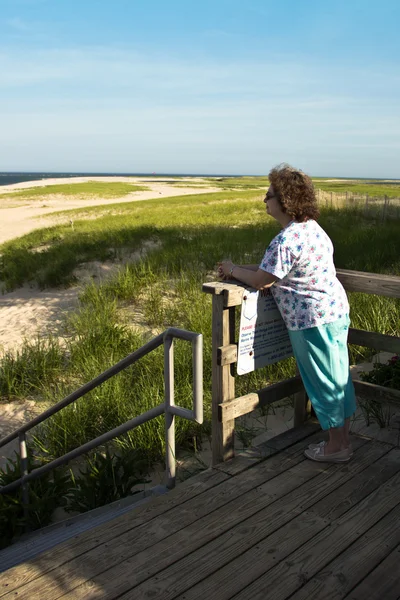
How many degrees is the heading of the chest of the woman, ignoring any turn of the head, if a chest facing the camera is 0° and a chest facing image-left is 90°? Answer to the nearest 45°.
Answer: approximately 90°

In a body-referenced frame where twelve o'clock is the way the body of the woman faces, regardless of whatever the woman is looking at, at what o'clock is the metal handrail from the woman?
The metal handrail is roughly at 11 o'clock from the woman.

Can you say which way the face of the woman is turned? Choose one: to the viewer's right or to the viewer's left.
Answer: to the viewer's left
